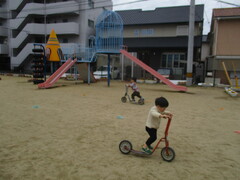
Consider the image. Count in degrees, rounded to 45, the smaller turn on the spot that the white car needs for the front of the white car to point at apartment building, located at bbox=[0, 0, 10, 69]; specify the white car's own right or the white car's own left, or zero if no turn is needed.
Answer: approximately 45° to the white car's own right

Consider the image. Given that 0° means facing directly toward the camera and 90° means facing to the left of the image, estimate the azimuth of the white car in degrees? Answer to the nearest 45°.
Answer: approximately 90°

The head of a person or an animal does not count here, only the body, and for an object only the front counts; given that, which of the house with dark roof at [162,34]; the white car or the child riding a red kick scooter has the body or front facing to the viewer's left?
the white car

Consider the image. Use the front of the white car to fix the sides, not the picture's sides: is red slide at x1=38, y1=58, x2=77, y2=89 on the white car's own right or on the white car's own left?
on the white car's own left

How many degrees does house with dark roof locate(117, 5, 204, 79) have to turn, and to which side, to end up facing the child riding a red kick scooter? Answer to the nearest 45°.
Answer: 0° — it already faces them

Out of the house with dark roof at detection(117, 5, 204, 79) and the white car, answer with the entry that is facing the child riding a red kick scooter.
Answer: the house with dark roof
